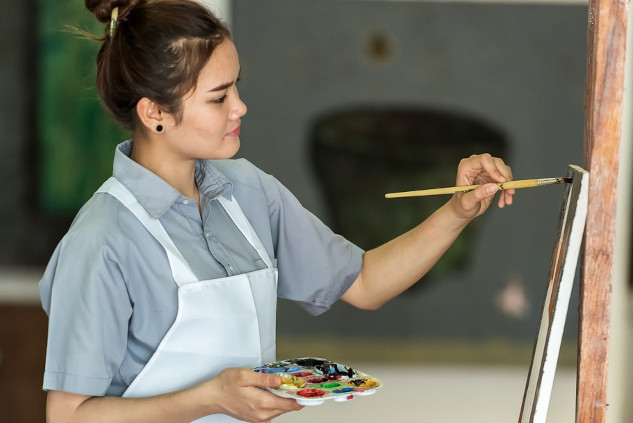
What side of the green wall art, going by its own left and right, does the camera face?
front

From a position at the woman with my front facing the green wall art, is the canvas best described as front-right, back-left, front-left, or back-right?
back-right

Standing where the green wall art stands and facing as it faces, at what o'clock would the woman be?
The woman is roughly at 12 o'clock from the green wall art.

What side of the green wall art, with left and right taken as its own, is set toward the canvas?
front

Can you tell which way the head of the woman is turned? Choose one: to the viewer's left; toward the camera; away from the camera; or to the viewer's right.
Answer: to the viewer's right
